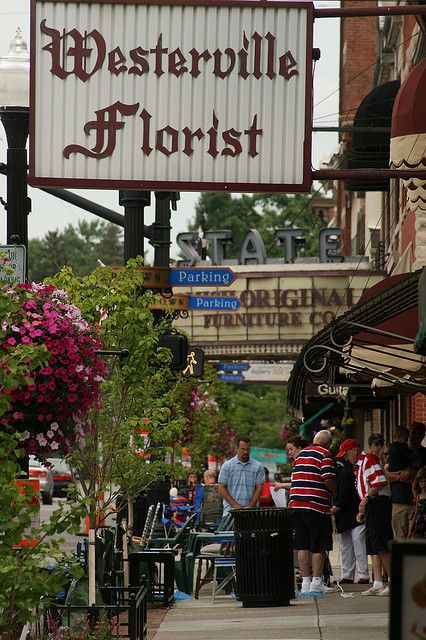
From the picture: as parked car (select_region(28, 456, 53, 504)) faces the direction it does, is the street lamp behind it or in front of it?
behind

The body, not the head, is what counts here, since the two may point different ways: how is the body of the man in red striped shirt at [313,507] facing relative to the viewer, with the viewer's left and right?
facing away from the viewer and to the right of the viewer

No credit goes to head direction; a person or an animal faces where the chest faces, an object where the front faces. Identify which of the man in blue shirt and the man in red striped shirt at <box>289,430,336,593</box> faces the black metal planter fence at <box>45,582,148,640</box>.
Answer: the man in blue shirt

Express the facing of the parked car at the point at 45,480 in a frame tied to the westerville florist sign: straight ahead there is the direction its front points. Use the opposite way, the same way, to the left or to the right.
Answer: the opposite way

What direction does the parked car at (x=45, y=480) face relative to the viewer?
away from the camera

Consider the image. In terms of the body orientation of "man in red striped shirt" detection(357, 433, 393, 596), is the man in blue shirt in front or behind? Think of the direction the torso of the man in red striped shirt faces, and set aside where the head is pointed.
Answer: in front

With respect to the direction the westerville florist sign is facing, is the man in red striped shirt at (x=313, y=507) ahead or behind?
behind

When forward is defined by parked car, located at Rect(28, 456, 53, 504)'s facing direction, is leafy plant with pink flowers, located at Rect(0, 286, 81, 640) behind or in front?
behind

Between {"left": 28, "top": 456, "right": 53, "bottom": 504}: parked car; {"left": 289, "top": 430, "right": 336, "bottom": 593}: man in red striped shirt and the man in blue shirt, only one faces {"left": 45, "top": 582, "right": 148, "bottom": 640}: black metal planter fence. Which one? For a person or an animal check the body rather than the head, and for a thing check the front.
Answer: the man in blue shirt

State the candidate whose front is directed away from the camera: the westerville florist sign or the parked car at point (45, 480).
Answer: the parked car
